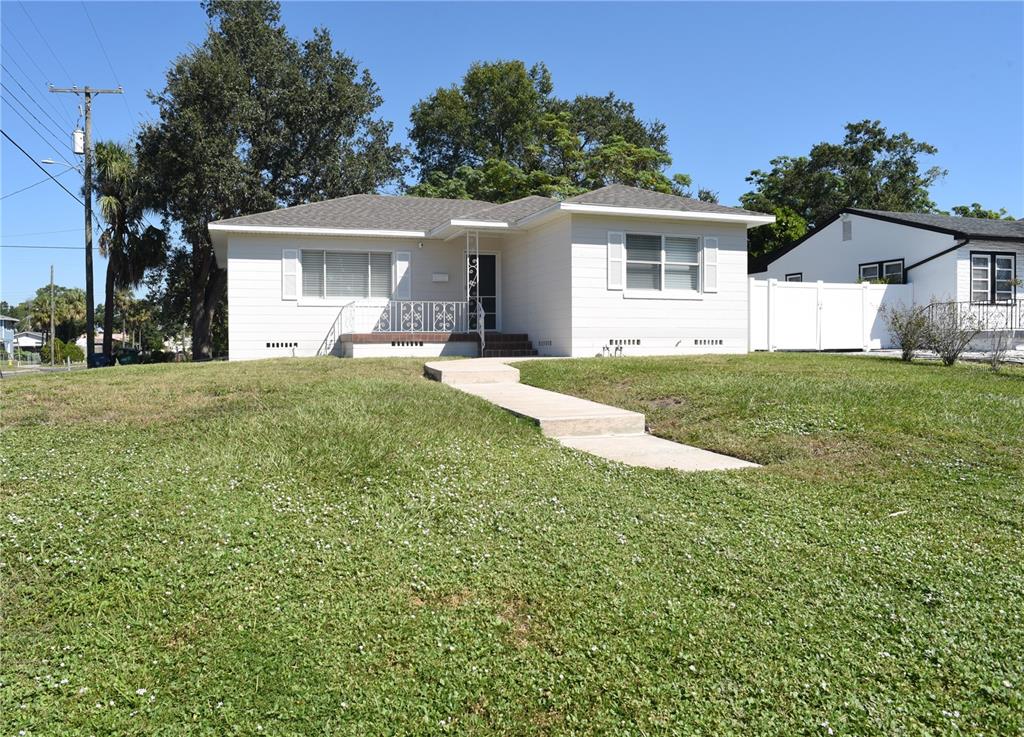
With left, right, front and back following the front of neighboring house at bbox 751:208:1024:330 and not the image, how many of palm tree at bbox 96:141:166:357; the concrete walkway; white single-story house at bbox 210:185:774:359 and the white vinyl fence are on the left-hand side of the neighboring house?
0

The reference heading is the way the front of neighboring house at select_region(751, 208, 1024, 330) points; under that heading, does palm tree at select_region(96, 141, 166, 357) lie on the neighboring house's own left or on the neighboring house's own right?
on the neighboring house's own right

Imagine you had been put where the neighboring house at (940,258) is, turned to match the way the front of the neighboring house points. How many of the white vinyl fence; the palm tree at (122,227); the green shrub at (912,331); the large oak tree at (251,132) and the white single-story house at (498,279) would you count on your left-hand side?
0

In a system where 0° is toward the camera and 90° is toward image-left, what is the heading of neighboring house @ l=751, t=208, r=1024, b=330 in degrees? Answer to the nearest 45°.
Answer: approximately 315°

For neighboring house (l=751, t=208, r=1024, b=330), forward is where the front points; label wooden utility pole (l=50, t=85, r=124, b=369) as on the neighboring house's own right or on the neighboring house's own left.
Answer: on the neighboring house's own right

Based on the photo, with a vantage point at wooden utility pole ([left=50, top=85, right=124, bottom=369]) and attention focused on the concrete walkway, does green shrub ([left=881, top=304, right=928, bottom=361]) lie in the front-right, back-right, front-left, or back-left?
front-left

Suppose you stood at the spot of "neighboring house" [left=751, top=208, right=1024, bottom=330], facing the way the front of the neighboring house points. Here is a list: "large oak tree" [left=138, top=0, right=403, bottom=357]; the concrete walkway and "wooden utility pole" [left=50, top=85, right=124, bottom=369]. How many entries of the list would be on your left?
0

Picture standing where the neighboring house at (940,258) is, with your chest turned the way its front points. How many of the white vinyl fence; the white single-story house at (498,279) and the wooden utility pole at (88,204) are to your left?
0

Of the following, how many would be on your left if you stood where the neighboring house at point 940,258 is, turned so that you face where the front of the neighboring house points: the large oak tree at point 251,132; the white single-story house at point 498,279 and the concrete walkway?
0

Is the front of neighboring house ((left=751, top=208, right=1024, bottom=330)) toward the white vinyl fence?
no

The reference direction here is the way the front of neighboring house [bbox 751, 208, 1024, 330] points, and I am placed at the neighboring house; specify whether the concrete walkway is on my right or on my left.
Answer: on my right

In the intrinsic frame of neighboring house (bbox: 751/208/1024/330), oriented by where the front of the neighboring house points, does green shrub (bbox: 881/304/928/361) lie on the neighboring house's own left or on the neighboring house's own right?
on the neighboring house's own right

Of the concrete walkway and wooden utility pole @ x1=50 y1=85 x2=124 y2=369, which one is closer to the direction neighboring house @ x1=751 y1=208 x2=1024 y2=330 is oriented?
the concrete walkway

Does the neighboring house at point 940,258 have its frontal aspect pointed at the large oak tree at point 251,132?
no

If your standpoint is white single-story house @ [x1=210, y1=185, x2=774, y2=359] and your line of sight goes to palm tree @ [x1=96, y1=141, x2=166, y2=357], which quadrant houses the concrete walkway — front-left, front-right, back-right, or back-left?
back-left

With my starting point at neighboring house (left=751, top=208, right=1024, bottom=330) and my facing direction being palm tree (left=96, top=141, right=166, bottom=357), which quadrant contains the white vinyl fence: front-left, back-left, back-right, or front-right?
front-left

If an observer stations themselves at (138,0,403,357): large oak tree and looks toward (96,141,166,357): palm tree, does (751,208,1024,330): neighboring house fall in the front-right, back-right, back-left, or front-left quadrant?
back-left

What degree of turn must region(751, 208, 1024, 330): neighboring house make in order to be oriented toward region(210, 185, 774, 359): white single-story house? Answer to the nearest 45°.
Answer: approximately 90° to its right

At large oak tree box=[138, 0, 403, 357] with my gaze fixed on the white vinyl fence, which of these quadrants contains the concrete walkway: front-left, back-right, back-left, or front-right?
front-right
